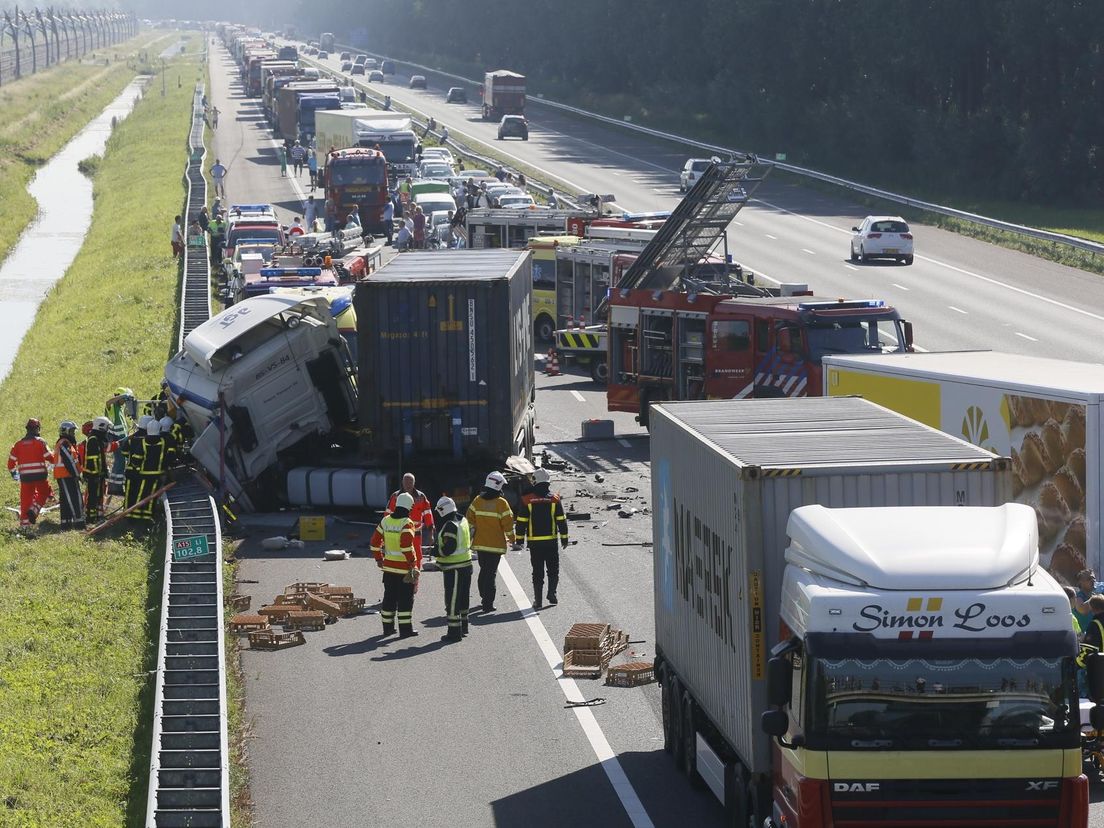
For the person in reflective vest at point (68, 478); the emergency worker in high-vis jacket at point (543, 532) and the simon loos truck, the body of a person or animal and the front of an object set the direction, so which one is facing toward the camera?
the simon loos truck

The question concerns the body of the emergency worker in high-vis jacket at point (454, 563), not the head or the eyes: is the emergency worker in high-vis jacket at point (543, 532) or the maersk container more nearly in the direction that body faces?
the emergency worker in high-vis jacket

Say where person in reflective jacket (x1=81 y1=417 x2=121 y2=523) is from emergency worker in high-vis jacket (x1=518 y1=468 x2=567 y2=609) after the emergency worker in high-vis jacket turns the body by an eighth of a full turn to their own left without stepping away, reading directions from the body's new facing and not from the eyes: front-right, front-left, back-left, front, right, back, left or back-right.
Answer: front

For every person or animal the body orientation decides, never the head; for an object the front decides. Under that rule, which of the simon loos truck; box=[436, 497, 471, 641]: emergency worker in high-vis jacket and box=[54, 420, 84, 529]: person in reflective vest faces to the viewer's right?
the person in reflective vest

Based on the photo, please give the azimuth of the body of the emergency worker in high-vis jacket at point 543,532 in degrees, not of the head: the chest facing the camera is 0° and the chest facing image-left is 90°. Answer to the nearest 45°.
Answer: approximately 180°

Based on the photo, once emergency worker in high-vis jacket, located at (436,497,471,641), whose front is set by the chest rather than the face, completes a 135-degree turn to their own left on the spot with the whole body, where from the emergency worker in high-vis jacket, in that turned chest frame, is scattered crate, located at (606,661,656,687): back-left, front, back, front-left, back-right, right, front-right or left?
front-left

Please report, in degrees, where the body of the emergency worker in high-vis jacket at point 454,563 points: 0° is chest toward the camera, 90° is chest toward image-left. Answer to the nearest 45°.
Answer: approximately 135°

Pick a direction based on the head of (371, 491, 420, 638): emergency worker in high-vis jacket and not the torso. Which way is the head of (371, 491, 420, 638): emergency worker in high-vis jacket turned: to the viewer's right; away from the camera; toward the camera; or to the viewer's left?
away from the camera

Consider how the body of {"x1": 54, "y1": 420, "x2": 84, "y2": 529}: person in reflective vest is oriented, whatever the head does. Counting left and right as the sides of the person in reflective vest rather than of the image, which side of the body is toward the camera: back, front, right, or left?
right
